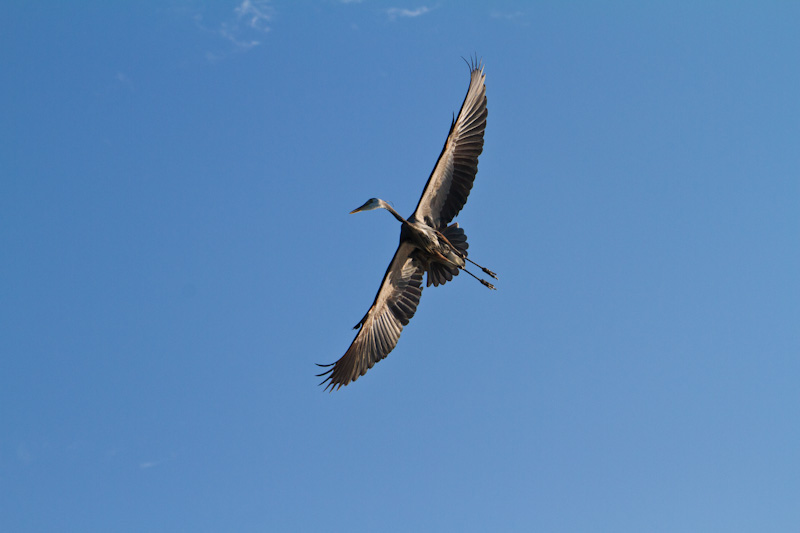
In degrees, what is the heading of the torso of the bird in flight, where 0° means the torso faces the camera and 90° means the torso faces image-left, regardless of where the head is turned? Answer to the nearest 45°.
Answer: approximately 90°
